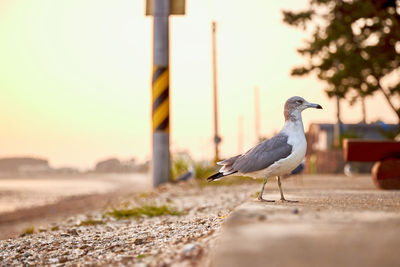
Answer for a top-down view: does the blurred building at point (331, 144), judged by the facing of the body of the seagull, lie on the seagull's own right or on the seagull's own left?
on the seagull's own left

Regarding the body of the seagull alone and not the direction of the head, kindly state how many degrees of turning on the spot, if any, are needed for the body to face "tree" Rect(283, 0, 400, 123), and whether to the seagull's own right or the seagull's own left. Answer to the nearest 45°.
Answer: approximately 90° to the seagull's own left

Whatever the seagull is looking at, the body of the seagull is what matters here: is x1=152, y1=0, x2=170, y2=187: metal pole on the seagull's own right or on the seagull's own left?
on the seagull's own left

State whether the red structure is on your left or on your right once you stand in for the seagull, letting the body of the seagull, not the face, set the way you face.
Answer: on your left

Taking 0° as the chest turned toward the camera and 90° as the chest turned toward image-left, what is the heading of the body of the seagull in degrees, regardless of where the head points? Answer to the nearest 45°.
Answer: approximately 270°

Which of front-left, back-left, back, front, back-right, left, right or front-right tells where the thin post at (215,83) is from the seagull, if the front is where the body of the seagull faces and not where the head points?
left
